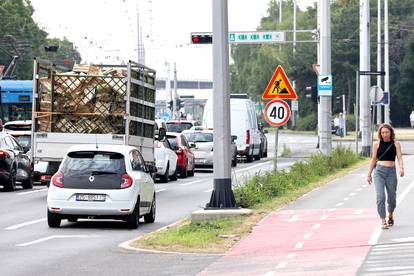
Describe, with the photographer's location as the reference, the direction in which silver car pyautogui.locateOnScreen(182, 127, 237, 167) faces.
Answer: facing away from the viewer

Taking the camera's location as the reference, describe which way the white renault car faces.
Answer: facing away from the viewer

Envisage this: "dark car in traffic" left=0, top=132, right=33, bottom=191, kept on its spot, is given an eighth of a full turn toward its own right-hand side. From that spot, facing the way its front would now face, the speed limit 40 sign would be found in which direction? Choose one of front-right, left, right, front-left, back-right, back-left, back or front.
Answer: front-right

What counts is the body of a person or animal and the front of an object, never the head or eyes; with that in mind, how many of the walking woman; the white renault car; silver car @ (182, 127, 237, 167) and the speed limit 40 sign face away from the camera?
2

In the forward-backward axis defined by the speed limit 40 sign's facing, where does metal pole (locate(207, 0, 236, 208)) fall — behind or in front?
in front

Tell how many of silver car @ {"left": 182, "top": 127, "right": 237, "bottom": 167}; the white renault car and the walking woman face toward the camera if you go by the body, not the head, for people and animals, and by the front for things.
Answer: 1

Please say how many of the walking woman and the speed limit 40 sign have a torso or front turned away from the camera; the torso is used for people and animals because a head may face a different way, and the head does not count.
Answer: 0

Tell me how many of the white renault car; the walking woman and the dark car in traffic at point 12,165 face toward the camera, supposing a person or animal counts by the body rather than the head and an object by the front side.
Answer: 1

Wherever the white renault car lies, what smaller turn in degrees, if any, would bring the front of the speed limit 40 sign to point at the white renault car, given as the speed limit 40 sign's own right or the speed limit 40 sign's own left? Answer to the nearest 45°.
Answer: approximately 45° to the speed limit 40 sign's own right

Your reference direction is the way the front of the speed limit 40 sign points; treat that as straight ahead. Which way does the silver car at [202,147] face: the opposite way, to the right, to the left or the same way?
the opposite way

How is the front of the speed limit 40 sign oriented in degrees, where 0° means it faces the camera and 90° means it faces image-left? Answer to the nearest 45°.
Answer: approximately 0°

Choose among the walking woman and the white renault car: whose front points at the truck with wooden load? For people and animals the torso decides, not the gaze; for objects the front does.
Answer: the white renault car

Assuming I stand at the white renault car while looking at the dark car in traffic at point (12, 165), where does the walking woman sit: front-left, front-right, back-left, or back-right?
back-right

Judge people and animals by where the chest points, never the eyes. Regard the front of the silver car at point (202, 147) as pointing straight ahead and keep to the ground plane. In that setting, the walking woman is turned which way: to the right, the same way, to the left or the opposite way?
the opposite way

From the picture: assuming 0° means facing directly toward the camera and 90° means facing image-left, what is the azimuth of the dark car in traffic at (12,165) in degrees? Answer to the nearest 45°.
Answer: approximately 225°

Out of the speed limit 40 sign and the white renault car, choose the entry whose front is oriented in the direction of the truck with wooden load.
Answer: the white renault car
